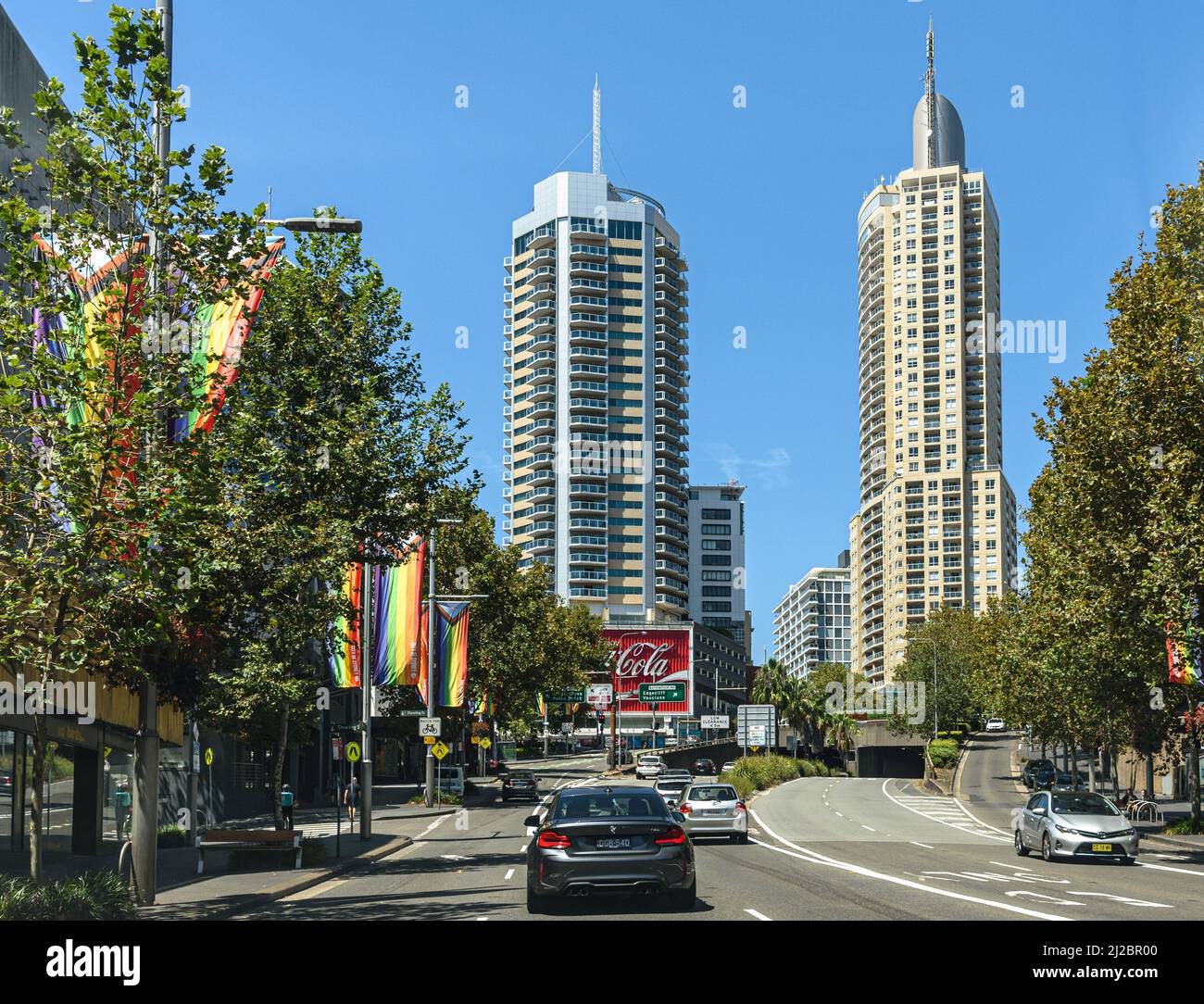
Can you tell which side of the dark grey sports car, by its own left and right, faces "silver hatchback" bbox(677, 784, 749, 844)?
front

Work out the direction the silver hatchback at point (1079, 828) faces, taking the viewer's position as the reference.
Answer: facing the viewer and to the right of the viewer

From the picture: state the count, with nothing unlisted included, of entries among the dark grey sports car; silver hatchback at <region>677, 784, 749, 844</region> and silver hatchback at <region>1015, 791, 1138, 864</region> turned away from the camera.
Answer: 2

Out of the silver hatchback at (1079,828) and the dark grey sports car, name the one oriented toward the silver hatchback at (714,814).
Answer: the dark grey sports car

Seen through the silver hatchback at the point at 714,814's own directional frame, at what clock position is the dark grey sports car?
The dark grey sports car is roughly at 6 o'clock from the silver hatchback.

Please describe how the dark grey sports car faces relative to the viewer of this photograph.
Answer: facing away from the viewer

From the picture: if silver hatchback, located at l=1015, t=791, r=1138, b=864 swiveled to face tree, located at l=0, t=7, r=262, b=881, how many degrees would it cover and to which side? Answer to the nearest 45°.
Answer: approximately 90° to its right

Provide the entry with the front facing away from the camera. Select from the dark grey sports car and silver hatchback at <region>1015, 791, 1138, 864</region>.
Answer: the dark grey sports car

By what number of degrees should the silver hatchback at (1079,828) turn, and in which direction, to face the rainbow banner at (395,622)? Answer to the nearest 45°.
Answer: approximately 180°

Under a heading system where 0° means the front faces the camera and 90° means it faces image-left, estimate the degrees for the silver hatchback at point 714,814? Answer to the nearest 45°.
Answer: approximately 180°

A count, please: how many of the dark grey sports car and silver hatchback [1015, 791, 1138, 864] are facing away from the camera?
1

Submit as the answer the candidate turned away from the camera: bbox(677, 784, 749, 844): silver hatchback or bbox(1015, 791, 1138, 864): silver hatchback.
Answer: bbox(677, 784, 749, 844): silver hatchback

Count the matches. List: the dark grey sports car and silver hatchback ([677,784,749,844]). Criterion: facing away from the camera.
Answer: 2

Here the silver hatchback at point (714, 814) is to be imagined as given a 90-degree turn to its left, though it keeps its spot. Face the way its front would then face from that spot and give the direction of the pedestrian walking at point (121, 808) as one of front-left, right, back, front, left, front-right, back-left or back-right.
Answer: front

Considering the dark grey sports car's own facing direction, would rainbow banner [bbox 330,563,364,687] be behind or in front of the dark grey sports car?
in front
